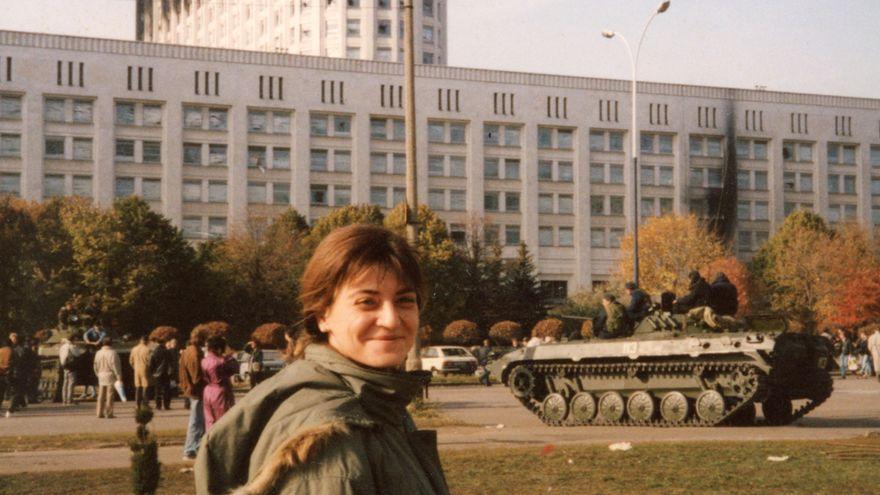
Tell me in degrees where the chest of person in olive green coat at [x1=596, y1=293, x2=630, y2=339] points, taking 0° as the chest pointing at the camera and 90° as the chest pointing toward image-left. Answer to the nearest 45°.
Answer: approximately 90°

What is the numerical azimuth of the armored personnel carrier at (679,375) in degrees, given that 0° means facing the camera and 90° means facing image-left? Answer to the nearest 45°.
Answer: approximately 135°

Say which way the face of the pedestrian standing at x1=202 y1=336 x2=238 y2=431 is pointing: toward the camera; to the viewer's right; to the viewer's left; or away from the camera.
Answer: away from the camera

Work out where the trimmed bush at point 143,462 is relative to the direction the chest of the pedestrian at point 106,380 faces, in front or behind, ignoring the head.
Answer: behind

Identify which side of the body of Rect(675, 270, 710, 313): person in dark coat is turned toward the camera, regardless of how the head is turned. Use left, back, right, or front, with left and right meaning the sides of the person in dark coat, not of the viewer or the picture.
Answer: left
